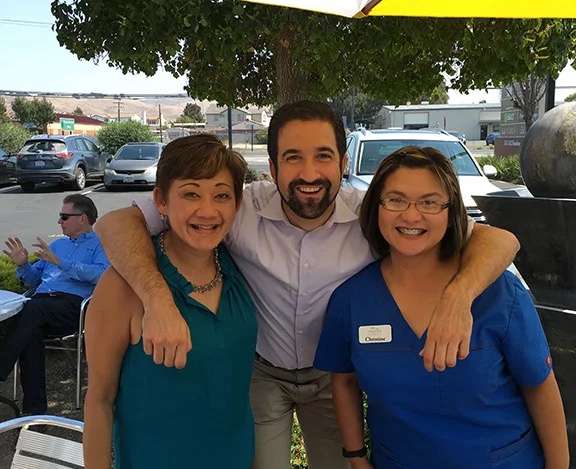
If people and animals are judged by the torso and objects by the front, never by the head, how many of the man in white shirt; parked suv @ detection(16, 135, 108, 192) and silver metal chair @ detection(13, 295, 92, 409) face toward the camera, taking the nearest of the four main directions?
1

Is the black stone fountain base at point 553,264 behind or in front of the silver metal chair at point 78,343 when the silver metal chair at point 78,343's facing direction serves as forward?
behind

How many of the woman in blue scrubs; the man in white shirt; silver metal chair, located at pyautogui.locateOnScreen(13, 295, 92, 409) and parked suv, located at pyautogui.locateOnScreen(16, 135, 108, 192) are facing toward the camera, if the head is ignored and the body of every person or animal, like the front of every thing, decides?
2

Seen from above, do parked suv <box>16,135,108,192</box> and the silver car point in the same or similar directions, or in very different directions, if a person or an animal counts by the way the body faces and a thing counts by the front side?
very different directions

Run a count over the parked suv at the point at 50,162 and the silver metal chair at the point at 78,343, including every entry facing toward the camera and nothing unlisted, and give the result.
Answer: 0

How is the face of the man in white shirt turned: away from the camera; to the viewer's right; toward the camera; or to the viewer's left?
toward the camera

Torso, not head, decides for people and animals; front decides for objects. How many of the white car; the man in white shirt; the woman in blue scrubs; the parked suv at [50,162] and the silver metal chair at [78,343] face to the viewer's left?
1

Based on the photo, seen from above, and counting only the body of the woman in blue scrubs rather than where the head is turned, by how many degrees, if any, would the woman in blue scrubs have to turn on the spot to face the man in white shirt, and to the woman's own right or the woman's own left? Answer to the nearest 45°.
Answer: approximately 135° to the woman's own right

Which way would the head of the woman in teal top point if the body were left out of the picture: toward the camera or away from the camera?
toward the camera

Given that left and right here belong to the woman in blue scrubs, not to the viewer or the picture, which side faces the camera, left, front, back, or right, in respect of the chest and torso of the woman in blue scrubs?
front

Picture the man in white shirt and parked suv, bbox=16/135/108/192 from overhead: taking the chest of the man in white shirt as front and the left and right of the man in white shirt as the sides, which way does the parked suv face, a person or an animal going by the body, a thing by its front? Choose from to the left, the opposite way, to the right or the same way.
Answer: the opposite way

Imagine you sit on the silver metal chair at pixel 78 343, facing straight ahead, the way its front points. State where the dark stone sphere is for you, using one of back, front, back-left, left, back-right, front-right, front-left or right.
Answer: back-left

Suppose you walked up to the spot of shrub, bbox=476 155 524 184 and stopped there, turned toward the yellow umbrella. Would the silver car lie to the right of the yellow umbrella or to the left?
right

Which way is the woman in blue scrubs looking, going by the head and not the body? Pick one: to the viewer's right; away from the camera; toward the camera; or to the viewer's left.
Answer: toward the camera

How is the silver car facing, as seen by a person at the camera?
facing the viewer and to the left of the viewer

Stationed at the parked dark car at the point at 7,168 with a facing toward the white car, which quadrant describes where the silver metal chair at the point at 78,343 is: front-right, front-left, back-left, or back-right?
front-right

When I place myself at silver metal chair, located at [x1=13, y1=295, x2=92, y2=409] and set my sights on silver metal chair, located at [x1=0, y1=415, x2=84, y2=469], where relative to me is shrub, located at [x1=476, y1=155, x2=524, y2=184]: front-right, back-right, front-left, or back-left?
back-left

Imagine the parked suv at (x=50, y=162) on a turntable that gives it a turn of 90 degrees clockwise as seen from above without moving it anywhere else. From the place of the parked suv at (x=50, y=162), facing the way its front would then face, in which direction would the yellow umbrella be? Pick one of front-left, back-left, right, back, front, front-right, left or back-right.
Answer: front-right
